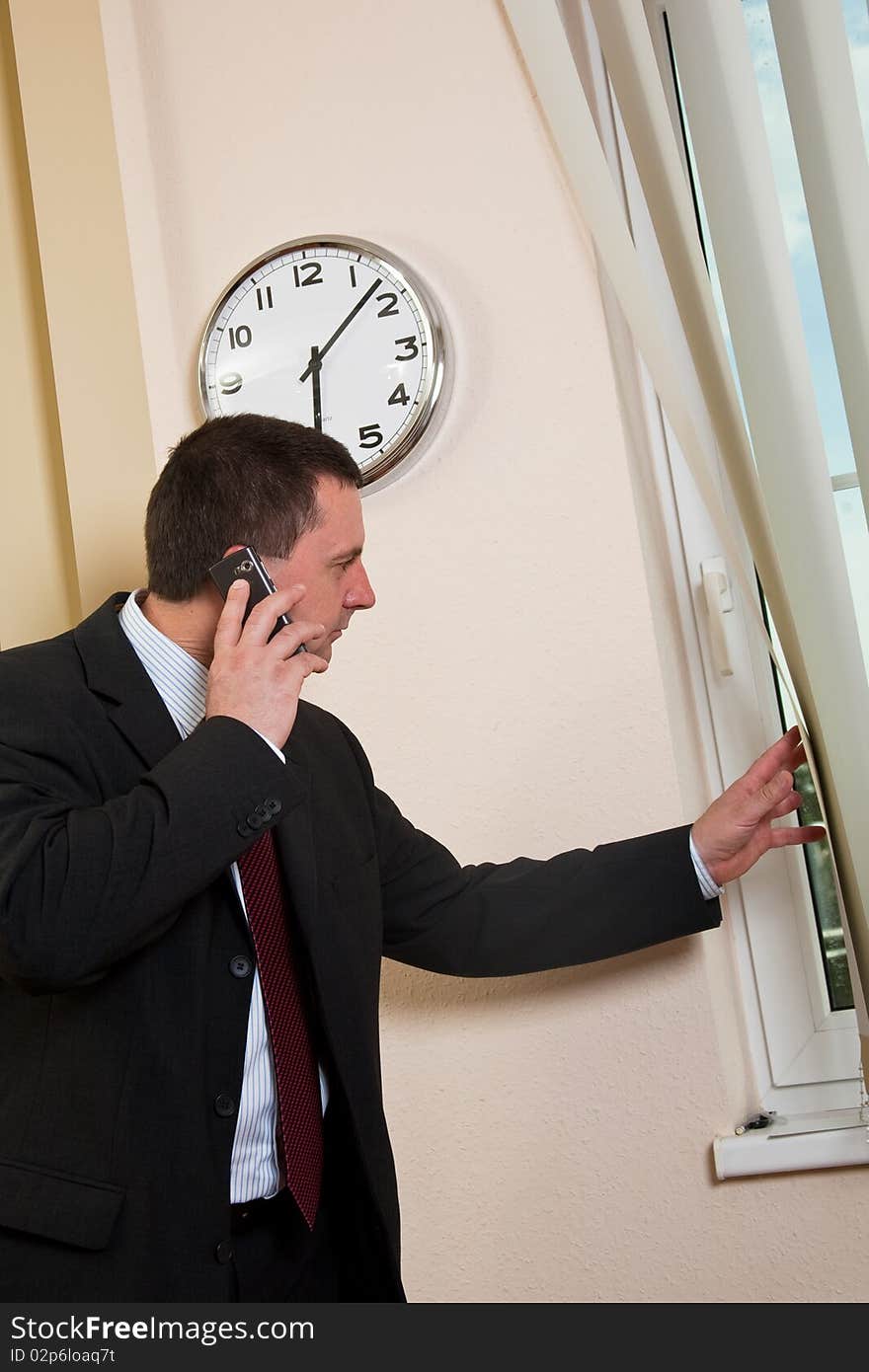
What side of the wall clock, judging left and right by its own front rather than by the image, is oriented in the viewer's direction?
front

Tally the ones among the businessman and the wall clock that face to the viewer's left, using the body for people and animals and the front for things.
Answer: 0

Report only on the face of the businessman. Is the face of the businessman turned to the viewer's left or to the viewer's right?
to the viewer's right
